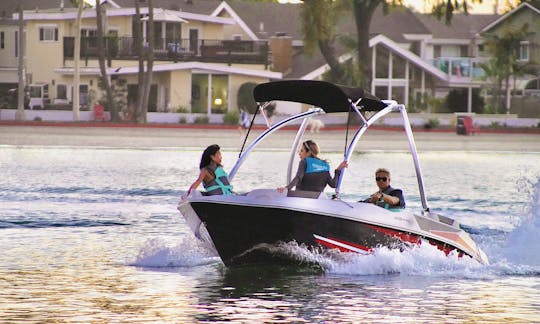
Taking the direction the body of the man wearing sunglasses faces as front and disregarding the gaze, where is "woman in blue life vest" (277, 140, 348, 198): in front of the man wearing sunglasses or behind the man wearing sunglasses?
in front

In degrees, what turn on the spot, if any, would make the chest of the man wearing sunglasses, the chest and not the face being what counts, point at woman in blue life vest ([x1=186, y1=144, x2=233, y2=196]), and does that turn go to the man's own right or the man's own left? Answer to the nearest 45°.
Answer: approximately 45° to the man's own right

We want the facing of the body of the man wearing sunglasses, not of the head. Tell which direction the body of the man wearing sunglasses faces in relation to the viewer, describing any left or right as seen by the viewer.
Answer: facing the viewer and to the left of the viewer

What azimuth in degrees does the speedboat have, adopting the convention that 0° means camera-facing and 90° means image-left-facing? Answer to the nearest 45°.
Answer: approximately 45°
